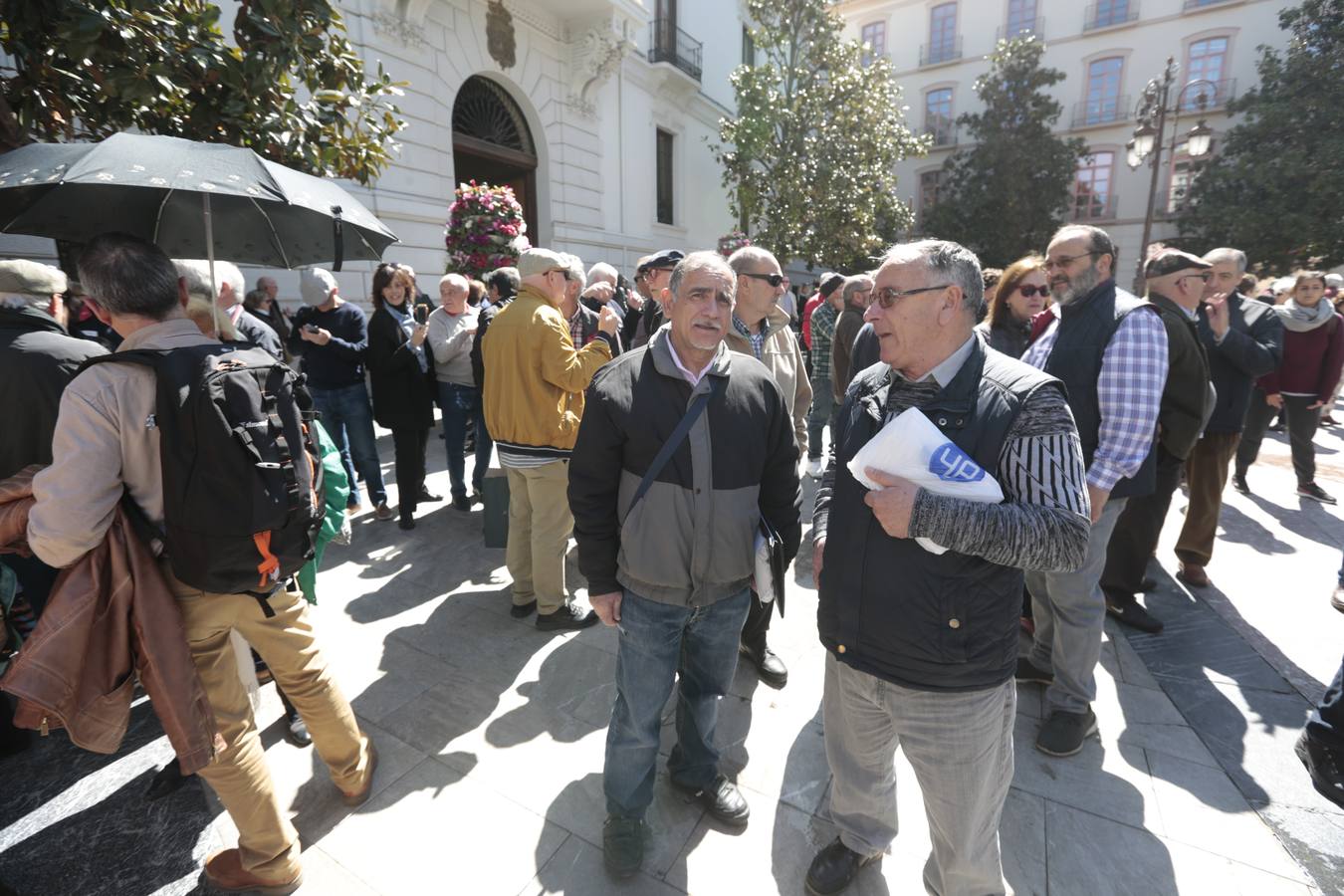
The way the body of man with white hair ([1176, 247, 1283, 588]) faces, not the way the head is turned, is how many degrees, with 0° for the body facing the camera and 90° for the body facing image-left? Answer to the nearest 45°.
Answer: approximately 45°

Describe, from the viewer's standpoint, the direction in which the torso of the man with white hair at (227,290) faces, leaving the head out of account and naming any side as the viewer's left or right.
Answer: facing to the left of the viewer

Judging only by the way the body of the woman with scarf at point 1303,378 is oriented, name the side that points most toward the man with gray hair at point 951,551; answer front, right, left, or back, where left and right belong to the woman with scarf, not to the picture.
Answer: front

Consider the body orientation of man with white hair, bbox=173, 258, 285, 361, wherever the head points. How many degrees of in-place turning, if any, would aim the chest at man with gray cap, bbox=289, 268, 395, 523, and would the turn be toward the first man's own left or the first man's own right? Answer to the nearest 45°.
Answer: approximately 135° to the first man's own right

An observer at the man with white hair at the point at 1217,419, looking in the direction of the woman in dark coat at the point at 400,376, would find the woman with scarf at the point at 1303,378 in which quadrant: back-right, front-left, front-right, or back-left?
back-right

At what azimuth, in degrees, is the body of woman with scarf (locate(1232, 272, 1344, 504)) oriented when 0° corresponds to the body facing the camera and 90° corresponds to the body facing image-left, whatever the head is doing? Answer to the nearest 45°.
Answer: approximately 0°

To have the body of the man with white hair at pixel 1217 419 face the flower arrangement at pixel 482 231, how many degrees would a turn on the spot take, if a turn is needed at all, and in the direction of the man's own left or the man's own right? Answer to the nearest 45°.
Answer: approximately 45° to the man's own right

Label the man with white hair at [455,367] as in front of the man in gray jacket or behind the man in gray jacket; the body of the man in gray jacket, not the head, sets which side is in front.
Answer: behind

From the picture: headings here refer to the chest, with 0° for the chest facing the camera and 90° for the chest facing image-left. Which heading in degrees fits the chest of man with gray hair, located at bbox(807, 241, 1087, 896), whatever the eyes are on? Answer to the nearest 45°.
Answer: approximately 45°

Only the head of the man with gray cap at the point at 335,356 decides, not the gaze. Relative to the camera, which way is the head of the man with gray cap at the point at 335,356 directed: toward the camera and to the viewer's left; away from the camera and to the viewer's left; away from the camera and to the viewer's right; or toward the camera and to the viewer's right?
toward the camera and to the viewer's left
